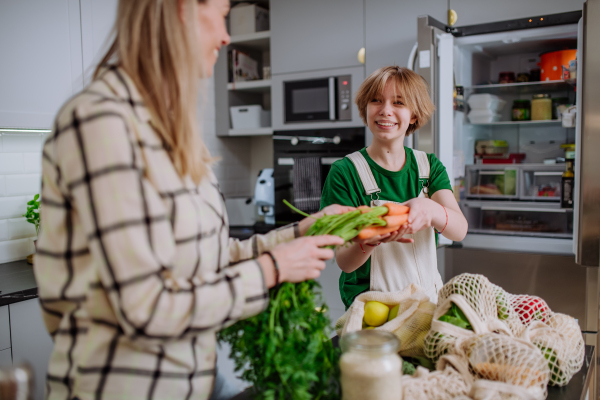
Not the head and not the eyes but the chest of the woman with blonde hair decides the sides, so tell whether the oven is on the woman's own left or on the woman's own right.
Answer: on the woman's own left

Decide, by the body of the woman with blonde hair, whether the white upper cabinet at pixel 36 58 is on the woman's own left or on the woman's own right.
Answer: on the woman's own left

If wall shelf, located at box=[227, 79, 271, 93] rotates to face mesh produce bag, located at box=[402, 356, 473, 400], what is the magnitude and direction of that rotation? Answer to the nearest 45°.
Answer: approximately 45° to its left

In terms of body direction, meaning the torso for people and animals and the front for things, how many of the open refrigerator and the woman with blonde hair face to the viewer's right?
1

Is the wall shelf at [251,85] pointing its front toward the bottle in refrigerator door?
no

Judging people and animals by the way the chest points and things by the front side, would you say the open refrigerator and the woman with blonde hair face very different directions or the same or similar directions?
very different directions

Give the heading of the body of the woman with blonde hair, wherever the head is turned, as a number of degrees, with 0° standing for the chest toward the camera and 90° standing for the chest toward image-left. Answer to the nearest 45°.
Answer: approximately 270°

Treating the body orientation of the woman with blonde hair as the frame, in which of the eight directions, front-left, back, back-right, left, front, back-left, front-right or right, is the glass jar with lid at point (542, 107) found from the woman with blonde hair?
front-left

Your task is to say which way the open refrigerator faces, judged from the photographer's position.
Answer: facing the viewer and to the left of the viewer

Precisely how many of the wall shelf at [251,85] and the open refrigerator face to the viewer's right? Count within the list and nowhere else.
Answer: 0

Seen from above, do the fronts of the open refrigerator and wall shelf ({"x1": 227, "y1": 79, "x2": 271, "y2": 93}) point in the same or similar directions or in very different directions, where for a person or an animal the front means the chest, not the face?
same or similar directions

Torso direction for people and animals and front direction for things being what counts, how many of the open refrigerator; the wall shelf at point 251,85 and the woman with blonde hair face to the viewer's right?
1

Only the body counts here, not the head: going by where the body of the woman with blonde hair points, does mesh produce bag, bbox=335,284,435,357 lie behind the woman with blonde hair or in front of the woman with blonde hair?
in front

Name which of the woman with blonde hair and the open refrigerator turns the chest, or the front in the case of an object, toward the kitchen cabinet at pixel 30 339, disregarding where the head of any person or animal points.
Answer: the open refrigerator

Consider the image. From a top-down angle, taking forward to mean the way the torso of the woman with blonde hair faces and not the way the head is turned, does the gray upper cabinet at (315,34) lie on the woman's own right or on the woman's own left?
on the woman's own left

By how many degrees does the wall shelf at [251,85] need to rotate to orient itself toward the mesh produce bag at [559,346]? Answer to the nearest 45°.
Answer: approximately 45° to its left

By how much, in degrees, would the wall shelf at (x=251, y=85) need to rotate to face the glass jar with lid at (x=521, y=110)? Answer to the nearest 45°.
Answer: approximately 90° to its left
